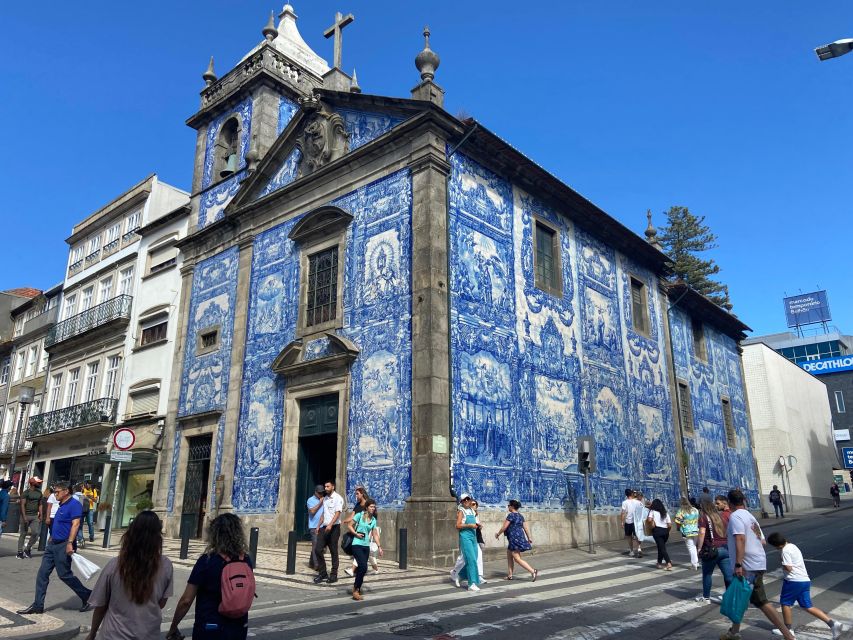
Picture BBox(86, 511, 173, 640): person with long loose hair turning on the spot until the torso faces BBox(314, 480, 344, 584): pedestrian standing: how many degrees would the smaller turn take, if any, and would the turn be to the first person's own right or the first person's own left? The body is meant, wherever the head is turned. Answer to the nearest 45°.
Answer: approximately 45° to the first person's own right

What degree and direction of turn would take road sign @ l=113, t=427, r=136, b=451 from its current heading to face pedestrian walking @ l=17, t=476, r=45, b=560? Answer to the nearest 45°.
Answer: approximately 45° to its right

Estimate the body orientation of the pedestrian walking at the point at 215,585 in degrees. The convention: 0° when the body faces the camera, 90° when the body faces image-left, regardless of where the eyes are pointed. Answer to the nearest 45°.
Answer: approximately 135°

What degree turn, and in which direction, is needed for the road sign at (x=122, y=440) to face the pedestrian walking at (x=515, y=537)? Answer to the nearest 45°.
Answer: approximately 45° to its left

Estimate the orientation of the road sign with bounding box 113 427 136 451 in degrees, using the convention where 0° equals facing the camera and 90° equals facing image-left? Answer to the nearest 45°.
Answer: approximately 0°

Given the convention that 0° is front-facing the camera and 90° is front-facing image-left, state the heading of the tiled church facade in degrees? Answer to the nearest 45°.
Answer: approximately 45°

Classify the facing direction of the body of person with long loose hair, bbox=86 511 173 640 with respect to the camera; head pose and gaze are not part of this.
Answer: away from the camera

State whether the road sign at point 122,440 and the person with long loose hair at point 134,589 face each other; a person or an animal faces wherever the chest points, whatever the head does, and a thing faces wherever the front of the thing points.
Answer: yes

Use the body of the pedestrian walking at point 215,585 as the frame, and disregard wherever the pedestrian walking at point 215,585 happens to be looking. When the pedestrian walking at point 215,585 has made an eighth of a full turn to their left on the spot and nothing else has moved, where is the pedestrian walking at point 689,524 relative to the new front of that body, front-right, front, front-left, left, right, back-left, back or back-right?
back-right

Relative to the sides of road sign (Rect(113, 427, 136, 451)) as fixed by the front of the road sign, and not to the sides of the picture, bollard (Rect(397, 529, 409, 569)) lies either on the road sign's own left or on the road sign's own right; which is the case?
on the road sign's own left

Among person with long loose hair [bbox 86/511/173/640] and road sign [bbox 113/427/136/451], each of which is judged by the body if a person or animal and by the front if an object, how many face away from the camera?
1
